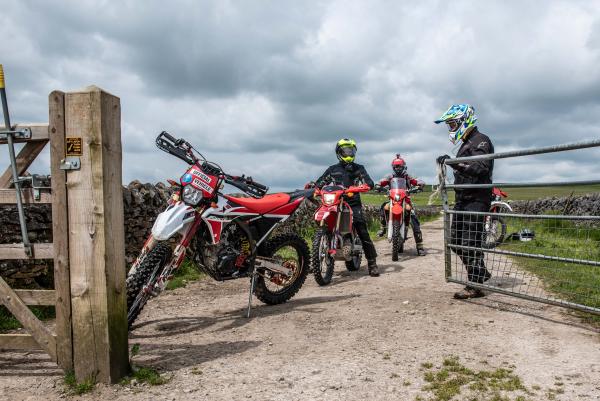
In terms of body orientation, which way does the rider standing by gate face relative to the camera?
to the viewer's left

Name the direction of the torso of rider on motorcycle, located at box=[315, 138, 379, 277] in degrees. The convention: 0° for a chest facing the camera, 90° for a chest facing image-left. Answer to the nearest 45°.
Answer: approximately 0°

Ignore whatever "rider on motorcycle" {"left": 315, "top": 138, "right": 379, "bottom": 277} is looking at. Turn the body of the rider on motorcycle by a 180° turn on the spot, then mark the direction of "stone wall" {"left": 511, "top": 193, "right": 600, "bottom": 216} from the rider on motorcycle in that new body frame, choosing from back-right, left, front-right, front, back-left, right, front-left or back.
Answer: front-right

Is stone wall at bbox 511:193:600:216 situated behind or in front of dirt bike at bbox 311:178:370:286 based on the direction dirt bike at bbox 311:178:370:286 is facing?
behind

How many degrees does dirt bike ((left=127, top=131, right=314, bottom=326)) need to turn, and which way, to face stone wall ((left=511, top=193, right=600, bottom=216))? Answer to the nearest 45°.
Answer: approximately 180°

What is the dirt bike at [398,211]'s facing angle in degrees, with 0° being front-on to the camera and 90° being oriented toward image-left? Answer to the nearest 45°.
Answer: approximately 0°

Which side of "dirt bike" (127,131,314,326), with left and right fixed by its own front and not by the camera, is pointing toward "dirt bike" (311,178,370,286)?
back
